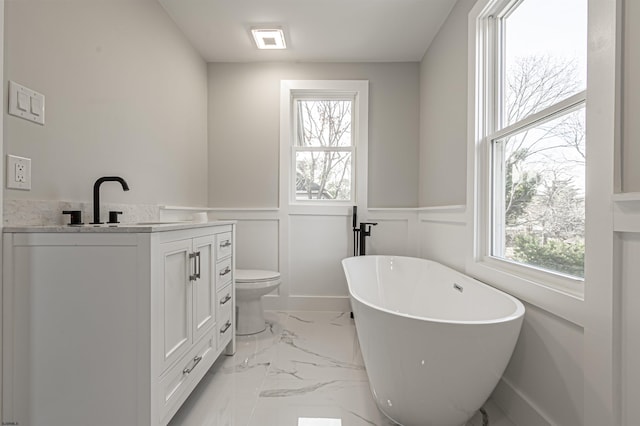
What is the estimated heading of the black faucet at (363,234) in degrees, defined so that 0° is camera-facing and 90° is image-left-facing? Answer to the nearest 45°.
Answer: approximately 270°

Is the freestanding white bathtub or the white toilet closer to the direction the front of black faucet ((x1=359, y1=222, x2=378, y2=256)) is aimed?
the freestanding white bathtub

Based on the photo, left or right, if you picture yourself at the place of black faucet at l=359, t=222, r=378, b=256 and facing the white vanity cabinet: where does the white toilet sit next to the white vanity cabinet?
right
